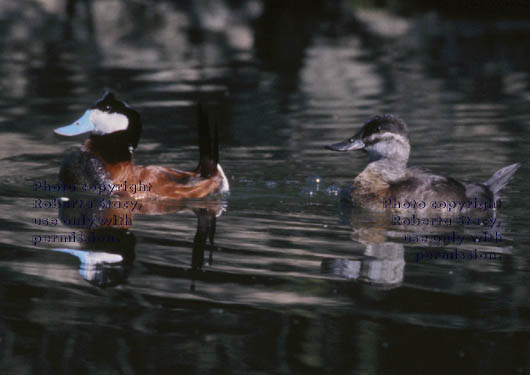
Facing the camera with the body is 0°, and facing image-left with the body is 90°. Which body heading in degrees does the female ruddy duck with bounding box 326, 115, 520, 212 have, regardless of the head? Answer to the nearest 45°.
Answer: approximately 90°

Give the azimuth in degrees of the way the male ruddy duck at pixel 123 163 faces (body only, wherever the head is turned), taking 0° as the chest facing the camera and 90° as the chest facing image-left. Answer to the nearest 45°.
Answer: approximately 90°

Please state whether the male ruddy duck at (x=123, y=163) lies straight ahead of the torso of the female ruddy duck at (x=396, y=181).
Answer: yes

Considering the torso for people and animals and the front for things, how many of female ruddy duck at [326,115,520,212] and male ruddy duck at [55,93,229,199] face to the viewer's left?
2

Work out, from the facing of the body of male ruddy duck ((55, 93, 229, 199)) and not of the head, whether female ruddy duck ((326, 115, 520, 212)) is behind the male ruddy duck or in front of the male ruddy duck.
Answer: behind
